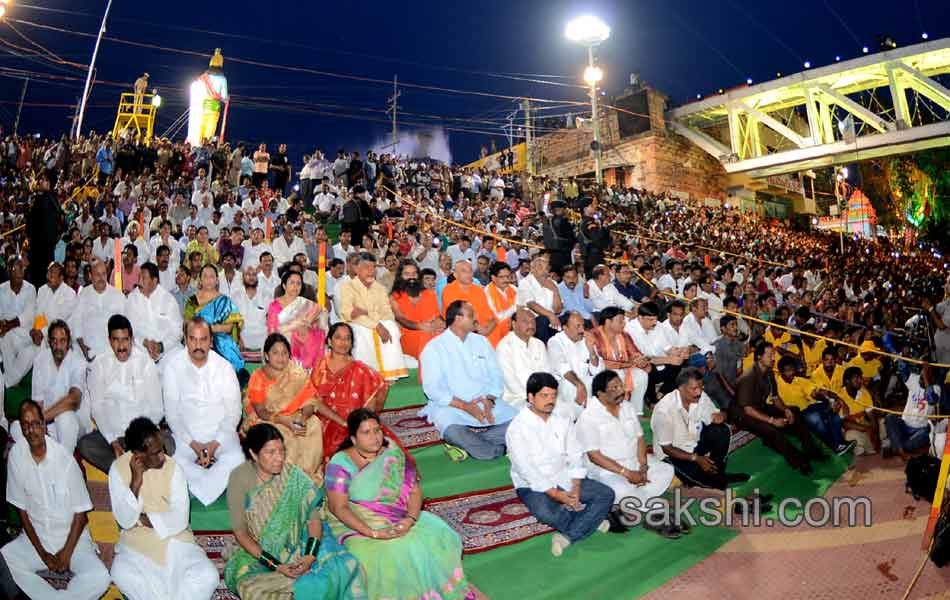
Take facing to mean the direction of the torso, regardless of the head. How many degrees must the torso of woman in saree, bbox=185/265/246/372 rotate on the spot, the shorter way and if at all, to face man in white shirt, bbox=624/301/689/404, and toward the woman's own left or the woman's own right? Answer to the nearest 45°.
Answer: approximately 90° to the woman's own left

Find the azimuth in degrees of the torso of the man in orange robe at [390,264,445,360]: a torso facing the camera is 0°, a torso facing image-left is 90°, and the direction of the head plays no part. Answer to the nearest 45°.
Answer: approximately 0°

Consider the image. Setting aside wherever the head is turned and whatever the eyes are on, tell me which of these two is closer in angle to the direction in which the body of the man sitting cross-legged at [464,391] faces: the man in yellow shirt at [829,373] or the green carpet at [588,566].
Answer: the green carpet

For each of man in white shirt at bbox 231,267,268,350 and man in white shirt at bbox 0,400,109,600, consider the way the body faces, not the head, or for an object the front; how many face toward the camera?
2

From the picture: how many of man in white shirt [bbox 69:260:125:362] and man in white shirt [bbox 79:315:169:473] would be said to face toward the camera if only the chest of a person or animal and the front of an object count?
2

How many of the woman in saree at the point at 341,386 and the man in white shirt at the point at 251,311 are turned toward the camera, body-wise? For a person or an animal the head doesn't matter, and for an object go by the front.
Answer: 2

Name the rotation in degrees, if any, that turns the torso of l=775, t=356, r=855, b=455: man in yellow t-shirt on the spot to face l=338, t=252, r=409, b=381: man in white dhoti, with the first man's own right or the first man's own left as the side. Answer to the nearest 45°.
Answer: approximately 90° to the first man's own right

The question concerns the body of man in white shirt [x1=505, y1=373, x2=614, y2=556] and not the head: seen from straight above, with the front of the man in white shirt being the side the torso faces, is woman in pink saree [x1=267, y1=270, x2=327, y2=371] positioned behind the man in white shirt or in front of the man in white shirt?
behind
